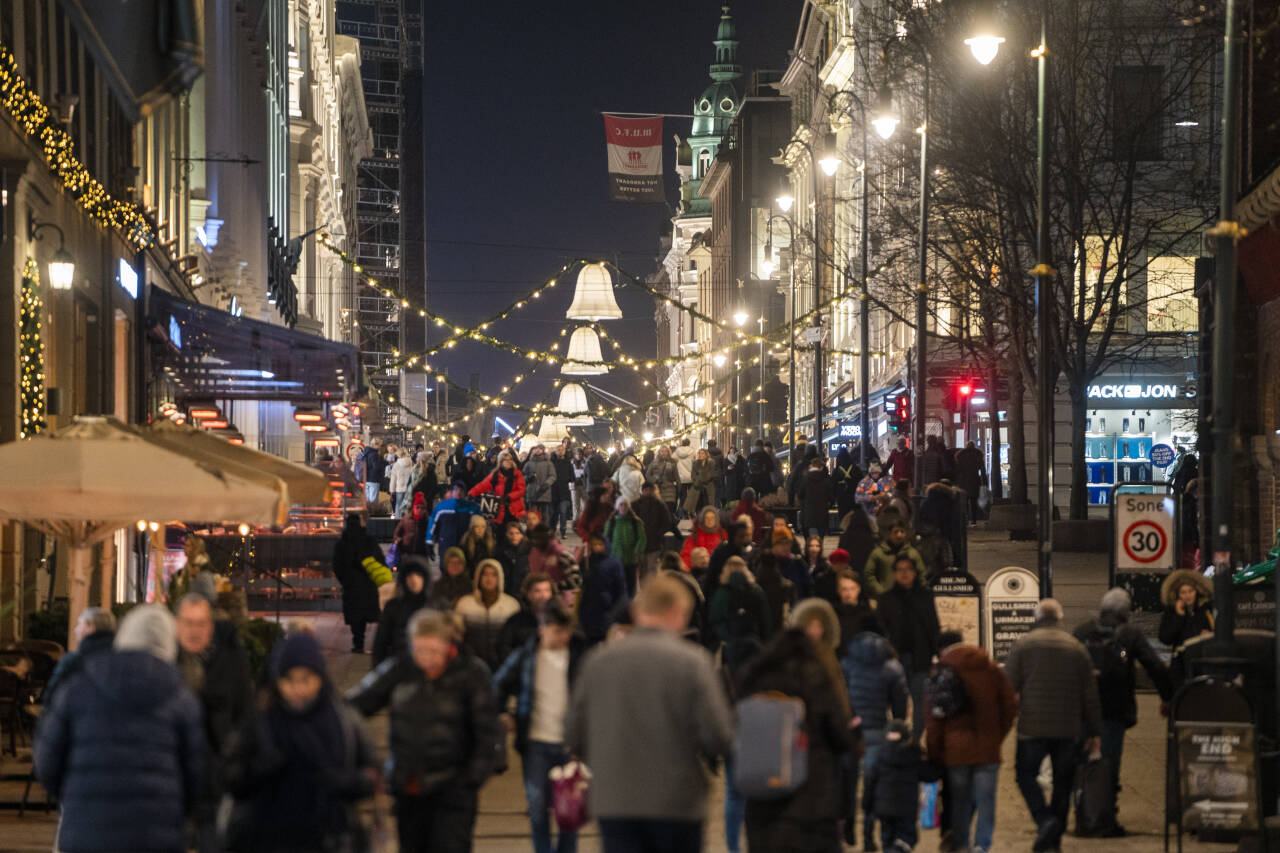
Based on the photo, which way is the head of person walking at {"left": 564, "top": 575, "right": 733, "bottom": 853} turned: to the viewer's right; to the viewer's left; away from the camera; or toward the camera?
away from the camera

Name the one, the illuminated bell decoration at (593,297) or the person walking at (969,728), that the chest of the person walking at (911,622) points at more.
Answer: the person walking

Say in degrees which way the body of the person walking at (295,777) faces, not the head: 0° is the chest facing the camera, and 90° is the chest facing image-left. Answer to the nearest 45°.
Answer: approximately 0°

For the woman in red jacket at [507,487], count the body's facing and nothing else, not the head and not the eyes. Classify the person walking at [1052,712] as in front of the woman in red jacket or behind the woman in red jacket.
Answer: in front

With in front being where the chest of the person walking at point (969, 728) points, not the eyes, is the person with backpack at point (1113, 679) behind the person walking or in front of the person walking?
in front

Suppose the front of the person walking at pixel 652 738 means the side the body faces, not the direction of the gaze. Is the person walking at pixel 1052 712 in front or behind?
in front

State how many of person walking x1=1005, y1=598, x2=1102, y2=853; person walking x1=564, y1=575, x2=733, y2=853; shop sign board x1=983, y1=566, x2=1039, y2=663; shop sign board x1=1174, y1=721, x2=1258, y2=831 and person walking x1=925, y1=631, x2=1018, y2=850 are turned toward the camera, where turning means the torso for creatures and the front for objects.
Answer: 2

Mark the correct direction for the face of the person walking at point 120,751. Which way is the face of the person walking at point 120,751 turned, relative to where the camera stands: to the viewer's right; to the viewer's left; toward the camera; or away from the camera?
away from the camera

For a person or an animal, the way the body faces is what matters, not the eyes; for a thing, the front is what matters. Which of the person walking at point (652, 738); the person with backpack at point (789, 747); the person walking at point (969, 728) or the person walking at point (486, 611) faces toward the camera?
the person walking at point (486, 611)

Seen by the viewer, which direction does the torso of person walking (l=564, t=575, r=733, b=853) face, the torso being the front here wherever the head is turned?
away from the camera

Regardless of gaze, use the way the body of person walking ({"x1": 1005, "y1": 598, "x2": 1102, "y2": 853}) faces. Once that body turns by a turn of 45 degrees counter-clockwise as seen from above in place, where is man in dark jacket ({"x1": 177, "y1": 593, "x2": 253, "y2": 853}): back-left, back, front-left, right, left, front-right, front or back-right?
left

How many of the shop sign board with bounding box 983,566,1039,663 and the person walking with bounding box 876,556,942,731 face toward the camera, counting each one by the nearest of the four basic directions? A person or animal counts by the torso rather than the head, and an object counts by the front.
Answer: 2
